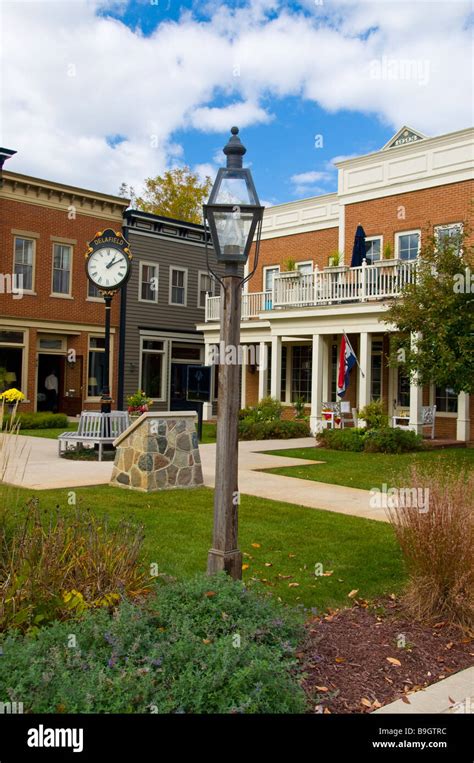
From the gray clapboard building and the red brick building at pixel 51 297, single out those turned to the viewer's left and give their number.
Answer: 0

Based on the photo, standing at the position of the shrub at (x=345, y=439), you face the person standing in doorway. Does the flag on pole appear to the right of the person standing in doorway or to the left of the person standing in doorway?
right

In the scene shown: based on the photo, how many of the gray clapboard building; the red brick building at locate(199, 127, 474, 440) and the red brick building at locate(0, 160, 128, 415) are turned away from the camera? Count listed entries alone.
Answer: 0

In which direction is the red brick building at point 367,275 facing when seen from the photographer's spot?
facing the viewer and to the left of the viewer

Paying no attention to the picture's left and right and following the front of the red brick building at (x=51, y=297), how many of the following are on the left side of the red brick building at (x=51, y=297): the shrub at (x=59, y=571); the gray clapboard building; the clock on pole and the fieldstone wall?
1

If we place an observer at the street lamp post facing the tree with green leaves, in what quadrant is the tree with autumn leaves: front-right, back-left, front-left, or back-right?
front-left

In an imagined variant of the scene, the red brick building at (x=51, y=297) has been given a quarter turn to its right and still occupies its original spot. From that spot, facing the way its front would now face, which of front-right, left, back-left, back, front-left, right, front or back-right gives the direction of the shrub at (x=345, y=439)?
left

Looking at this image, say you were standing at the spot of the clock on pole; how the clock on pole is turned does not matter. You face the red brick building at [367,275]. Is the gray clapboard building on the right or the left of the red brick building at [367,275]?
left

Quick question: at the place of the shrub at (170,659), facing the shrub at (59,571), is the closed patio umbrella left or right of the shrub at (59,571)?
right

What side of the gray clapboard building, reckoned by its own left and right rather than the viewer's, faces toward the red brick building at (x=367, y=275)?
front

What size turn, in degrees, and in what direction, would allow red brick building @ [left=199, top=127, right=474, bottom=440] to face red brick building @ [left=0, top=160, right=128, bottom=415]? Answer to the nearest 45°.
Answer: approximately 45° to its right

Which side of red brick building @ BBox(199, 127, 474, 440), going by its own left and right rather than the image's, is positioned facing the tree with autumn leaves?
right

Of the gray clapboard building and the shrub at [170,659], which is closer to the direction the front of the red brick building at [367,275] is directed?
the shrub

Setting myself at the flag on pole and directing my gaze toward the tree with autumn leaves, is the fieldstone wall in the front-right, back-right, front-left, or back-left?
back-left

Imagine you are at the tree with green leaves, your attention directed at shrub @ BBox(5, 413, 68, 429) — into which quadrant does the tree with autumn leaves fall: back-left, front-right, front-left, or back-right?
front-right

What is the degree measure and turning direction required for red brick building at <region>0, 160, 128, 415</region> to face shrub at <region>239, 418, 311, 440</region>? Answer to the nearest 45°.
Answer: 0° — it already faces it
